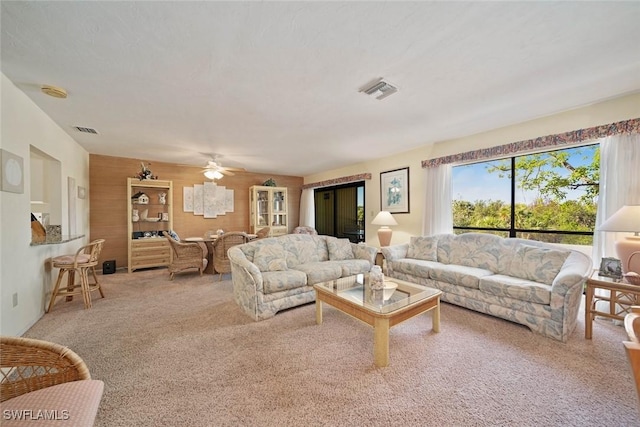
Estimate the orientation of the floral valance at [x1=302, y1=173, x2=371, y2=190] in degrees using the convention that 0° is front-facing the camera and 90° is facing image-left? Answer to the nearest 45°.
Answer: approximately 45°

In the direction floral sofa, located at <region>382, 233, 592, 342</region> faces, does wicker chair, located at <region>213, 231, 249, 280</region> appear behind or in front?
in front

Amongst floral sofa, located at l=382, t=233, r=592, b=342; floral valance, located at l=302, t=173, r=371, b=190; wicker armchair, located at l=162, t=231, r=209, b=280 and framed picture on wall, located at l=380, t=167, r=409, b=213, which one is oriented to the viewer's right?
the wicker armchair

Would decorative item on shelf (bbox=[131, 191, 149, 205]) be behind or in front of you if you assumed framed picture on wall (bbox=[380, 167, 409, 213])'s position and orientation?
in front

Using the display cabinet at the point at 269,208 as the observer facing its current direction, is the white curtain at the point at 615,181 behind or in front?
in front

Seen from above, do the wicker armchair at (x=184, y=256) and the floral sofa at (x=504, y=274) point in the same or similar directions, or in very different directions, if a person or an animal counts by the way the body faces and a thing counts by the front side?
very different directions

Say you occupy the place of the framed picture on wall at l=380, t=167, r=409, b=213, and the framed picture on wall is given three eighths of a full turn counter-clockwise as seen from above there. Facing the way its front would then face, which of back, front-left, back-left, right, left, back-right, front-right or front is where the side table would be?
front-right
